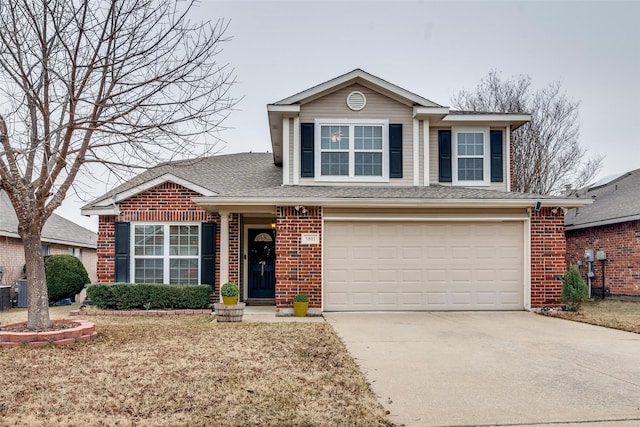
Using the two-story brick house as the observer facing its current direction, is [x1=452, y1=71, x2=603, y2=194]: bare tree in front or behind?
behind

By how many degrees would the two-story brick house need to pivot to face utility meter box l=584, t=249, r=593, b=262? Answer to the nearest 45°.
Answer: approximately 135° to its left

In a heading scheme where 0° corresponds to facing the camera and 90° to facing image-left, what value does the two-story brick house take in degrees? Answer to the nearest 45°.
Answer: approximately 0°

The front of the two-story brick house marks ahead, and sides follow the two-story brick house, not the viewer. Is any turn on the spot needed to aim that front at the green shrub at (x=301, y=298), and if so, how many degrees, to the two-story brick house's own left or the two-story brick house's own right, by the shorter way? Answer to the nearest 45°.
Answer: approximately 45° to the two-story brick house's own right

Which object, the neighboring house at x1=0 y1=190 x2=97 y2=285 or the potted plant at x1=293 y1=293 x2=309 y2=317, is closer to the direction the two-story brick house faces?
the potted plant

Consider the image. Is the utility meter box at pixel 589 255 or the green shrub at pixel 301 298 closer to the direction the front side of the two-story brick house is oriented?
the green shrub
